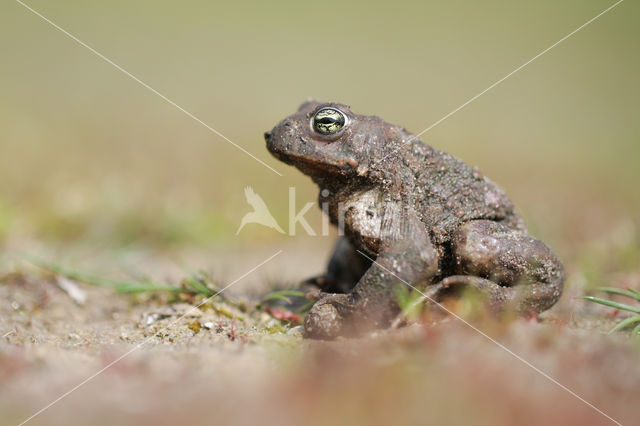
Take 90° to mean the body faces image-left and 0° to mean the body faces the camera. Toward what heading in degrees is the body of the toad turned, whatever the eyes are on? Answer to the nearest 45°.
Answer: approximately 90°

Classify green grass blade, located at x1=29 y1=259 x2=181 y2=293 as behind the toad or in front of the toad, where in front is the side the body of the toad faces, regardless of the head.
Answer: in front
